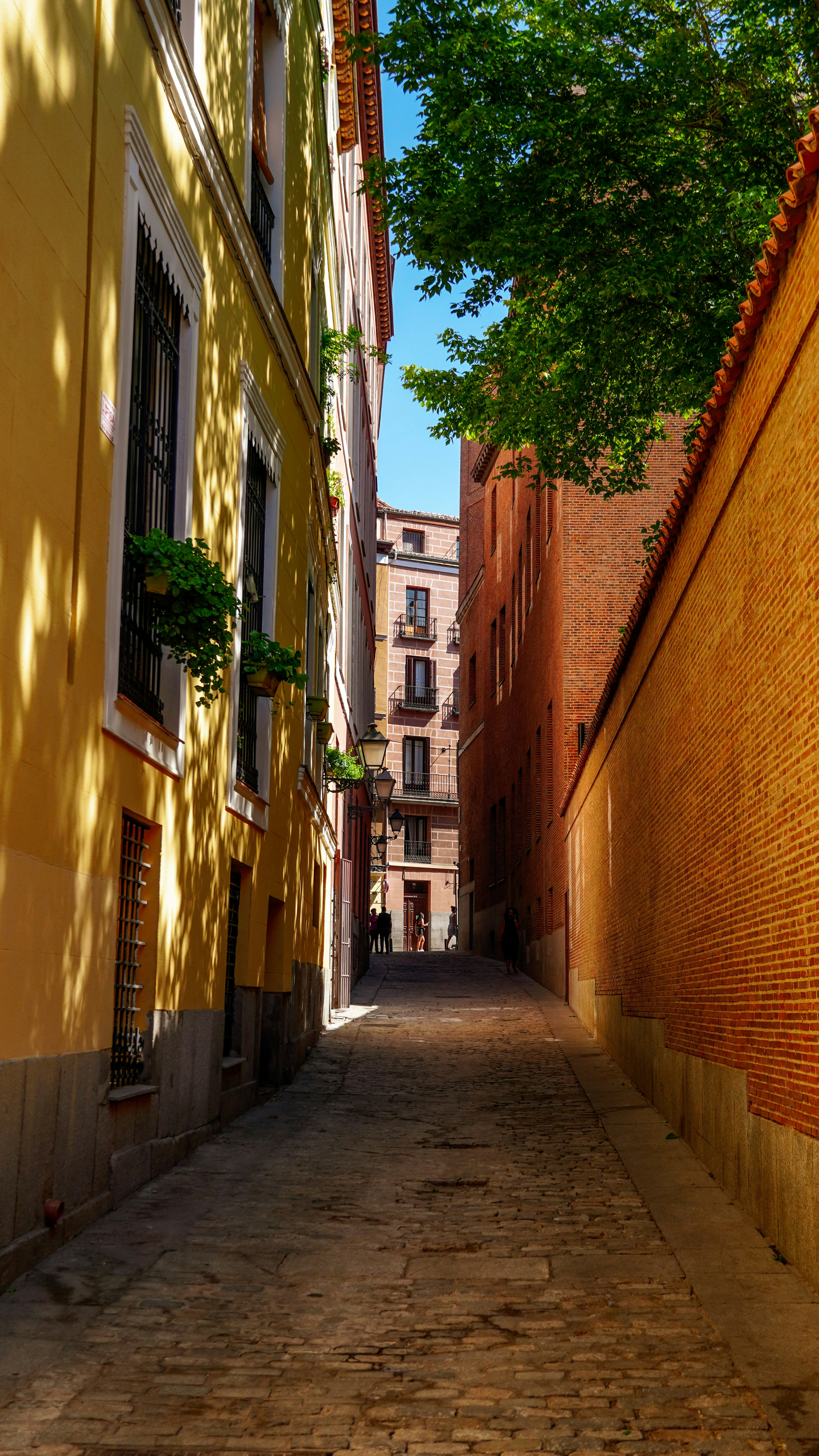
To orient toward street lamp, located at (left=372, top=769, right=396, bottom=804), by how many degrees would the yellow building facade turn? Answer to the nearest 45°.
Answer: approximately 90° to its left

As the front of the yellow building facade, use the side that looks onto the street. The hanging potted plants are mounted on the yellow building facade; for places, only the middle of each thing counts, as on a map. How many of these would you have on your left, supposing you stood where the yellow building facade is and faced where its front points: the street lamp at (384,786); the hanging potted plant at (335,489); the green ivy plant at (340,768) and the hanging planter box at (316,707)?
4

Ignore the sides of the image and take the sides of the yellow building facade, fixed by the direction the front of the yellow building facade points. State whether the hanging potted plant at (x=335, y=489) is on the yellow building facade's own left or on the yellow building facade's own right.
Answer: on the yellow building facade's own left

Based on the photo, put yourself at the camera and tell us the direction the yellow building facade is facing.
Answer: facing to the right of the viewer

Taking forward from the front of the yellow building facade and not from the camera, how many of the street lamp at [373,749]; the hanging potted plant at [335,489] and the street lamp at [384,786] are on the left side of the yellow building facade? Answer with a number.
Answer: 3

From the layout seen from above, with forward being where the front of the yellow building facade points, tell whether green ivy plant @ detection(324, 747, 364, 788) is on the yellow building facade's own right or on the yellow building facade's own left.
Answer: on the yellow building facade's own left

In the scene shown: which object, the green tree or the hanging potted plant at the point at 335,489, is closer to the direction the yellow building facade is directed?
the green tree

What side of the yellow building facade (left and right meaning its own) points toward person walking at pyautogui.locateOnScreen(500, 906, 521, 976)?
left

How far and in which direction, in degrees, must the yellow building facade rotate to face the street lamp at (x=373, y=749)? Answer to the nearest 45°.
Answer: approximately 90° to its left
